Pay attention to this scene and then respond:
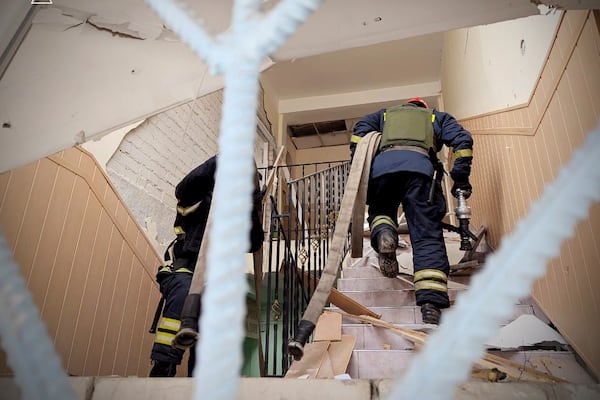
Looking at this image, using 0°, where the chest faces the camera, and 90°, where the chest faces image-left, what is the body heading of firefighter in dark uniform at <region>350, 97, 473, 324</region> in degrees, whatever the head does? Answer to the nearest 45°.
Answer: approximately 180°

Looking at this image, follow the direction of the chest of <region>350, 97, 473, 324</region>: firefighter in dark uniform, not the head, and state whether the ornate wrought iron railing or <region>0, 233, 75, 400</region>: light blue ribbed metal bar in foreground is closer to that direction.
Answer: the ornate wrought iron railing

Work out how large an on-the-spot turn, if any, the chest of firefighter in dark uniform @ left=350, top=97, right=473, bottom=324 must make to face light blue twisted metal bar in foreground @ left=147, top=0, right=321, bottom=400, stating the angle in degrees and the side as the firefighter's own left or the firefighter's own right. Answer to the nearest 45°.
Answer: approximately 180°

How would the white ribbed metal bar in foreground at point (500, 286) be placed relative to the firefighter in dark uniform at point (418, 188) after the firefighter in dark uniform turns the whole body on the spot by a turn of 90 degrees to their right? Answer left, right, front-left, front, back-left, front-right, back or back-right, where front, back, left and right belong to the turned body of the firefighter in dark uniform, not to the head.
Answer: right

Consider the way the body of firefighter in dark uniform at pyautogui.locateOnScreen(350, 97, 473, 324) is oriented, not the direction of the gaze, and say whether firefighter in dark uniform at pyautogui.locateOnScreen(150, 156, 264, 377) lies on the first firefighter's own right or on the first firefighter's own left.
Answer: on the first firefighter's own left

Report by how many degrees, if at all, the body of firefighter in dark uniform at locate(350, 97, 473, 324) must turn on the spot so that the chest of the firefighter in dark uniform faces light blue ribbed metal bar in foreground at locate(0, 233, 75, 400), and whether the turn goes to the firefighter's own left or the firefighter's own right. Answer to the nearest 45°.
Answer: approximately 180°
